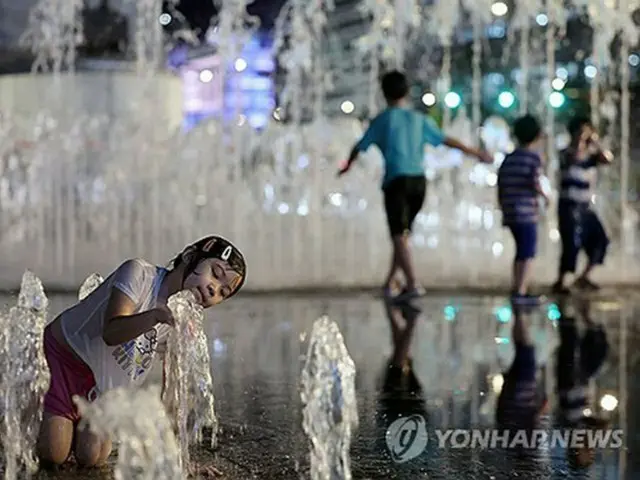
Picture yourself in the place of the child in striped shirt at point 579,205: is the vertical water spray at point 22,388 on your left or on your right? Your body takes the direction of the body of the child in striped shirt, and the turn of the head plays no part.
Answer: on your right

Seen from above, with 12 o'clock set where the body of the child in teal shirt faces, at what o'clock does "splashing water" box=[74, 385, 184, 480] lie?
The splashing water is roughly at 6 o'clock from the child in teal shirt.

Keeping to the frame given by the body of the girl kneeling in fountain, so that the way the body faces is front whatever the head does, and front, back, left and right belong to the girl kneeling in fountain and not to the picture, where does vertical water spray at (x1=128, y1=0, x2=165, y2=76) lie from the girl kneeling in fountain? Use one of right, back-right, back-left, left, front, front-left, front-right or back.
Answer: back-left

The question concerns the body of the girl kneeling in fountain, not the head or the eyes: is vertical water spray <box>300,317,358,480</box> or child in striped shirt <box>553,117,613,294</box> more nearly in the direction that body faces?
the vertical water spray

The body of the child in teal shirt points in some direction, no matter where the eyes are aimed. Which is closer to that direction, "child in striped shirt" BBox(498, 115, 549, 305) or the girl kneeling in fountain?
the child in striped shirt

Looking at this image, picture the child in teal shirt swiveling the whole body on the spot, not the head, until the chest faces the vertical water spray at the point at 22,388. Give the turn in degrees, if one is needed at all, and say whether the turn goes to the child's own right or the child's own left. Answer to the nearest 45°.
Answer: approximately 180°

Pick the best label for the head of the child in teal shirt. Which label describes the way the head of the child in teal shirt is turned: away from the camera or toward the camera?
away from the camera

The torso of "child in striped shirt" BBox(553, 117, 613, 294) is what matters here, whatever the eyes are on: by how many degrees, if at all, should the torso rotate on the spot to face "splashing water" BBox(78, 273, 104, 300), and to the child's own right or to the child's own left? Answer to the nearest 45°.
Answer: approximately 45° to the child's own right

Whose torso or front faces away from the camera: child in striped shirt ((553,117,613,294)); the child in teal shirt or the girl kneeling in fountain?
the child in teal shirt

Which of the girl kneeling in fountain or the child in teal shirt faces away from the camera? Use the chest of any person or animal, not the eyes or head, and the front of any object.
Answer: the child in teal shirt

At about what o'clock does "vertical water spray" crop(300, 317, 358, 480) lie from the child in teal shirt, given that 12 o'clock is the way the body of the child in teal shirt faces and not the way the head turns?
The vertical water spray is roughly at 6 o'clock from the child in teal shirt.

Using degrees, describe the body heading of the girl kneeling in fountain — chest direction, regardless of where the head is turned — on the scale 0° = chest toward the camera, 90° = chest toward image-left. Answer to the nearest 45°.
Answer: approximately 315°

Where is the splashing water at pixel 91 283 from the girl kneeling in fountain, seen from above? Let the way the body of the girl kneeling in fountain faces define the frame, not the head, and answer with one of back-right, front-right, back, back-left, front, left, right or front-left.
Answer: back-left

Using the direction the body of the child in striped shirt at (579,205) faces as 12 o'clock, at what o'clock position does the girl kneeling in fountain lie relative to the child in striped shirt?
The girl kneeling in fountain is roughly at 2 o'clock from the child in striped shirt.

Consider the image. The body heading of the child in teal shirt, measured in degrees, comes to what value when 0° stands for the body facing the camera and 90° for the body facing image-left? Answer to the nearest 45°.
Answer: approximately 180°
